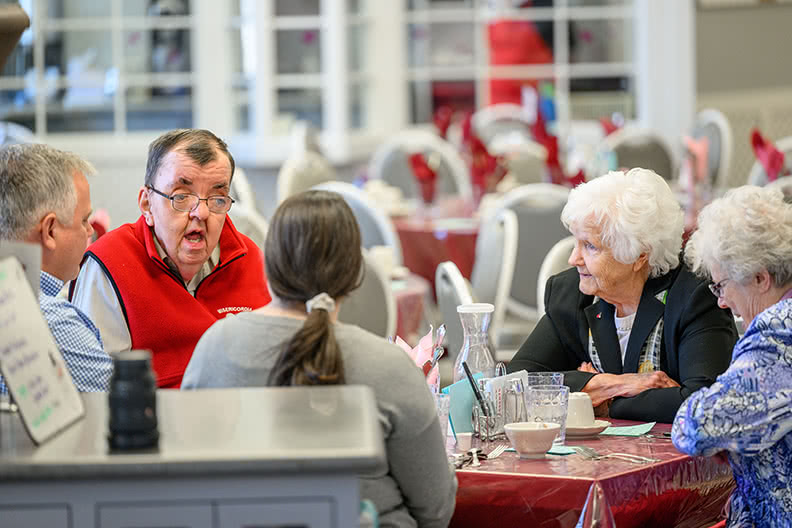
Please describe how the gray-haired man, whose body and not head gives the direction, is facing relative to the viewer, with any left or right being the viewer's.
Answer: facing away from the viewer and to the right of the viewer

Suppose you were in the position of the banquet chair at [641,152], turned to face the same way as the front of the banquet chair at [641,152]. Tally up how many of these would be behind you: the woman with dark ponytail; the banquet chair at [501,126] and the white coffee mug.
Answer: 2

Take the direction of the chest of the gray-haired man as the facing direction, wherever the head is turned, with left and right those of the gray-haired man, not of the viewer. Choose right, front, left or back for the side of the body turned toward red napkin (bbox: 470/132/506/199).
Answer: front

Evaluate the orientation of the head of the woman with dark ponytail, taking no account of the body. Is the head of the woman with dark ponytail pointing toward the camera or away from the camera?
away from the camera

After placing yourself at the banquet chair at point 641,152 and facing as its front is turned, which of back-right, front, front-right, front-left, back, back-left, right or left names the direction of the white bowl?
back

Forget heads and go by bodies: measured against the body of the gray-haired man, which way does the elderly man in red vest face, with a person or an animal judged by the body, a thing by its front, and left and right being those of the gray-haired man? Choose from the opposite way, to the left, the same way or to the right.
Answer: to the right

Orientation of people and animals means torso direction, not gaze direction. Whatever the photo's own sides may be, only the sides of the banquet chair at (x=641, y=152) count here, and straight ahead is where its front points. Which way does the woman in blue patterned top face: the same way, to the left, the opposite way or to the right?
to the left

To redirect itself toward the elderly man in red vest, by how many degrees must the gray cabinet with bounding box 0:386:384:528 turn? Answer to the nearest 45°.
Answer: approximately 180°

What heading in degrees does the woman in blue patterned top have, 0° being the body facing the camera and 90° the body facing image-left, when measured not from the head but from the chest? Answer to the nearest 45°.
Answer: approximately 90°

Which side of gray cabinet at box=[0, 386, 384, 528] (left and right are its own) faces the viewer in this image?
front

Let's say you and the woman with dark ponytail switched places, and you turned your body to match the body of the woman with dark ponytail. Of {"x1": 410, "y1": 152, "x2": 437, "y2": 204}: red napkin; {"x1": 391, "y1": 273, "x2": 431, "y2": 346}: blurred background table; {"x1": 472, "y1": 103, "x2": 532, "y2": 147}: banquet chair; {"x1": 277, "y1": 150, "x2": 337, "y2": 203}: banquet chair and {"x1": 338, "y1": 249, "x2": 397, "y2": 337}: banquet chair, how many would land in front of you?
5

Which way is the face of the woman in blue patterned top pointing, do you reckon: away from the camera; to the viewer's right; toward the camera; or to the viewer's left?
to the viewer's left

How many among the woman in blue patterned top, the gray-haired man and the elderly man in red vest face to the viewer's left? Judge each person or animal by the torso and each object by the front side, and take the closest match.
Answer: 1

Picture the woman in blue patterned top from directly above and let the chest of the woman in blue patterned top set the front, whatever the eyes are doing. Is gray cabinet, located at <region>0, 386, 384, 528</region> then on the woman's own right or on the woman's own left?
on the woman's own left

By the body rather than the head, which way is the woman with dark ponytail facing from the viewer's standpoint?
away from the camera
